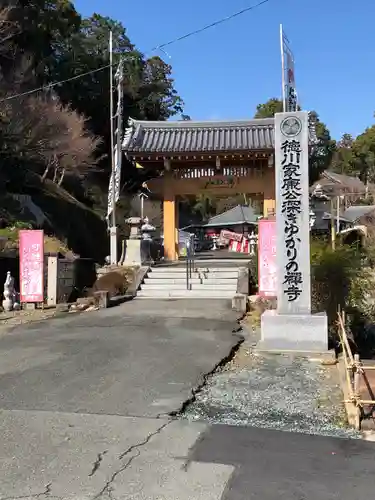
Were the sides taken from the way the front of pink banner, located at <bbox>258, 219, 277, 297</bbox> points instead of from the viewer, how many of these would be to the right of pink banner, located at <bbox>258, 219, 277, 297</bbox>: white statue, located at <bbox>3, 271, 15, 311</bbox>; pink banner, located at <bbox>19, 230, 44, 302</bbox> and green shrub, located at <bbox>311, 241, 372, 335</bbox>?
2

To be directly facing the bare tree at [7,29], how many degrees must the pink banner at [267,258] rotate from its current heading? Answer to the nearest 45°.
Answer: approximately 135° to its right

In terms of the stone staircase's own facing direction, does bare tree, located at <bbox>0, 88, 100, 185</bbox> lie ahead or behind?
behind

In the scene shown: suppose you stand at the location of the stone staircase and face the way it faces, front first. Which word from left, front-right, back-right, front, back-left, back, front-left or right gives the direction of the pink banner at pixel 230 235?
back

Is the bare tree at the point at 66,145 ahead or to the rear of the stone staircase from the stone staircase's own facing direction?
to the rear

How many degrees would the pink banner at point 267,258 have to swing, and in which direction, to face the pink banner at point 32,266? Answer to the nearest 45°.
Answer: approximately 90° to its right

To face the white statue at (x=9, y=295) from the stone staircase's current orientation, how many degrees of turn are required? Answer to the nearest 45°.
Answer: approximately 90° to its right
